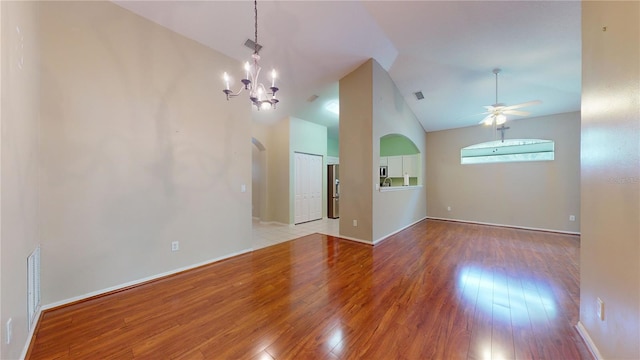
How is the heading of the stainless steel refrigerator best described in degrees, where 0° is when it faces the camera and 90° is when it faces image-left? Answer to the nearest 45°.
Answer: approximately 315°

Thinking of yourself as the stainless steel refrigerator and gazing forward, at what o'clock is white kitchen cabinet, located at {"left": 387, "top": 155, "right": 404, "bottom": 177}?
The white kitchen cabinet is roughly at 10 o'clock from the stainless steel refrigerator.

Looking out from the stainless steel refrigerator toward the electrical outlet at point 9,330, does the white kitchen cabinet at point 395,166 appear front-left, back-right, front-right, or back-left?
back-left

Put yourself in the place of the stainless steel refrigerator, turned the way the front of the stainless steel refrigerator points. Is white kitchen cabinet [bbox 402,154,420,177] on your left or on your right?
on your left
